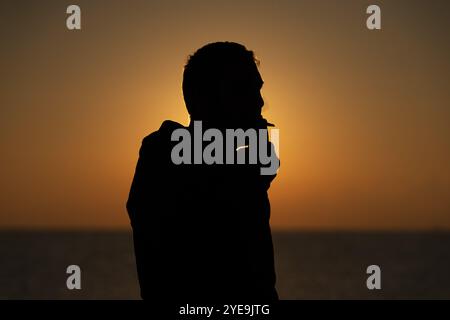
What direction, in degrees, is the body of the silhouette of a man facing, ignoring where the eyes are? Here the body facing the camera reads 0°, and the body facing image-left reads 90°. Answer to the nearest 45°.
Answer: approximately 270°
